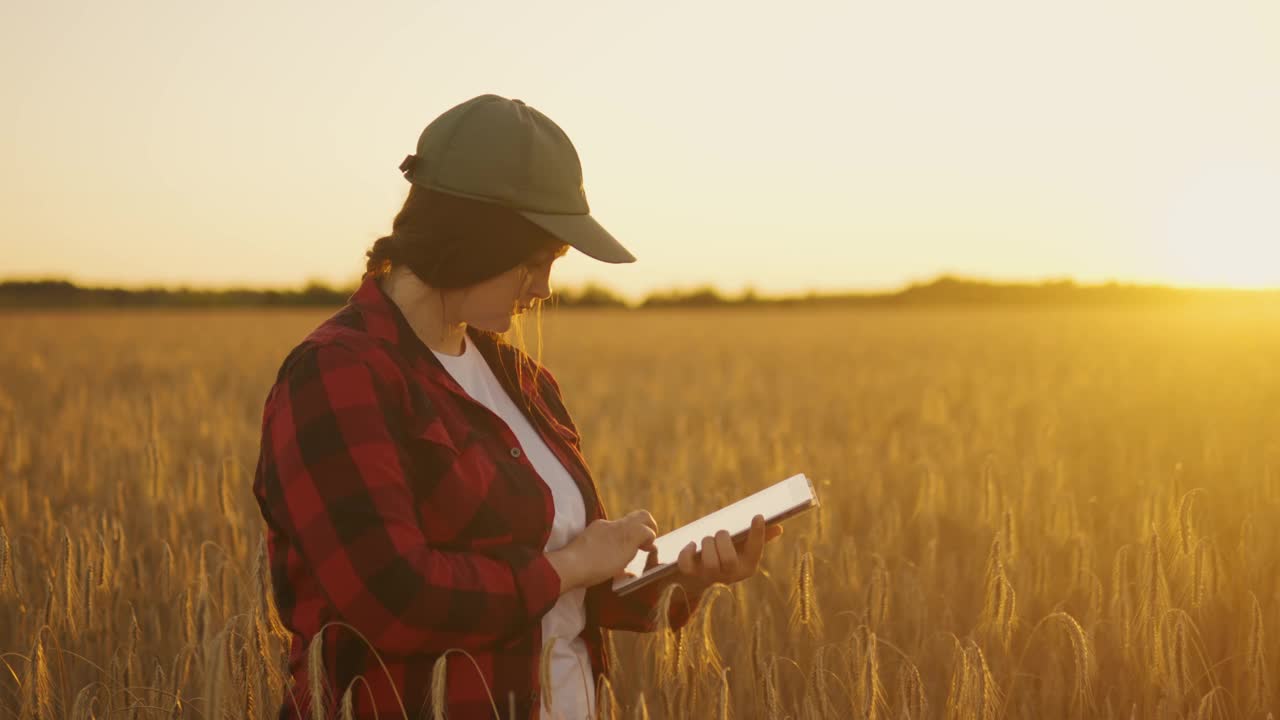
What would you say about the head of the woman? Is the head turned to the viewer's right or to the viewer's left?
to the viewer's right

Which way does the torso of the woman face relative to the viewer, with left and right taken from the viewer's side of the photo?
facing the viewer and to the right of the viewer
